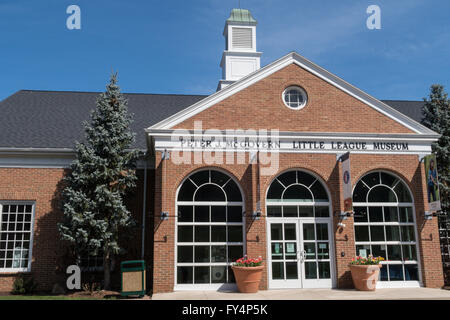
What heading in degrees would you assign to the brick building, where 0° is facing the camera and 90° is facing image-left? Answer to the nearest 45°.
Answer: approximately 0°

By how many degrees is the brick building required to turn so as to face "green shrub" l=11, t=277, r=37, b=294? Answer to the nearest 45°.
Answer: approximately 90° to its right

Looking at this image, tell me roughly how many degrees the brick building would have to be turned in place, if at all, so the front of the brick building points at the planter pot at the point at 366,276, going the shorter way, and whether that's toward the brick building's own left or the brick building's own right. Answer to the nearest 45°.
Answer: approximately 90° to the brick building's own left

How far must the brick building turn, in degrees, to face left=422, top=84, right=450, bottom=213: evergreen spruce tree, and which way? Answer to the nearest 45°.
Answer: approximately 90° to its left
